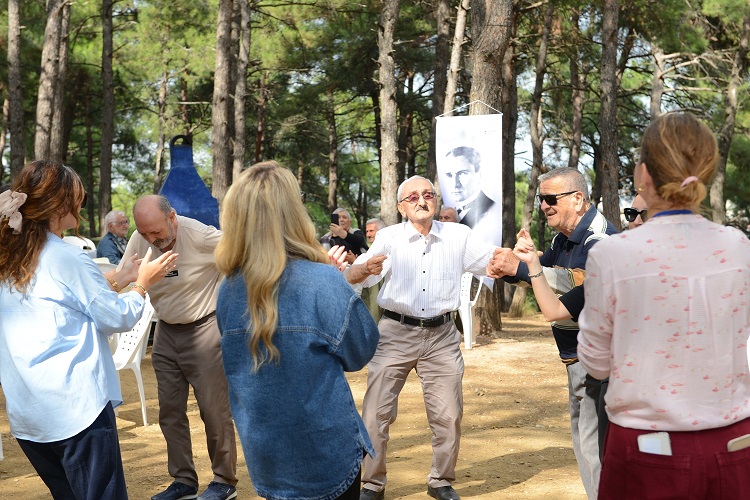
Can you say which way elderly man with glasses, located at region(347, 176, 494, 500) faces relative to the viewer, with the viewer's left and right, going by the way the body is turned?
facing the viewer

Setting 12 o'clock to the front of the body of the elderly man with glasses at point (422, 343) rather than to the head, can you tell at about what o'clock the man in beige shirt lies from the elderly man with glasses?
The man in beige shirt is roughly at 3 o'clock from the elderly man with glasses.

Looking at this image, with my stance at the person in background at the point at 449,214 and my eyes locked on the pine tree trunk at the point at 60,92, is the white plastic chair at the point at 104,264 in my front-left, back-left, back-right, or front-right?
front-left

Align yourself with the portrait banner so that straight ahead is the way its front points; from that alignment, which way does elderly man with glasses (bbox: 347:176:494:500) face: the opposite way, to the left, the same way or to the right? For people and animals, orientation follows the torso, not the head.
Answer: the same way

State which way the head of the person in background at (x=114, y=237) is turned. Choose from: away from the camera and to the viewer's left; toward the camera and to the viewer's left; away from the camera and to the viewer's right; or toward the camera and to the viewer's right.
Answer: toward the camera and to the viewer's right

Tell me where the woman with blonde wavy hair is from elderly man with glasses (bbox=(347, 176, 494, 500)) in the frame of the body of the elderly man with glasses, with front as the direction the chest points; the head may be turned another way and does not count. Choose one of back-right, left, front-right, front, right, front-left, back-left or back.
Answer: front

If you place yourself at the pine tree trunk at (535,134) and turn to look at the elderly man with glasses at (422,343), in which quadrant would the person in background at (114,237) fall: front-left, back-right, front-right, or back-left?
front-right

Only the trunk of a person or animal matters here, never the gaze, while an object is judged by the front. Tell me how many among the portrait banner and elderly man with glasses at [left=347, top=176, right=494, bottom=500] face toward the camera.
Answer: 2

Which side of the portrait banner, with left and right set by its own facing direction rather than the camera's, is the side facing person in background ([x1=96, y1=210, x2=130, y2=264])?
right

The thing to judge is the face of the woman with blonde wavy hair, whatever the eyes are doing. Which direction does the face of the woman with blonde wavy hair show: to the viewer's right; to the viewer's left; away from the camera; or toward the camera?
away from the camera

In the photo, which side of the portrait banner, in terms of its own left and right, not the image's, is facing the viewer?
front

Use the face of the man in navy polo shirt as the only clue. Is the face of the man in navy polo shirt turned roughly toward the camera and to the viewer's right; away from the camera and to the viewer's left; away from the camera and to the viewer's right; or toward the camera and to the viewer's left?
toward the camera and to the viewer's left

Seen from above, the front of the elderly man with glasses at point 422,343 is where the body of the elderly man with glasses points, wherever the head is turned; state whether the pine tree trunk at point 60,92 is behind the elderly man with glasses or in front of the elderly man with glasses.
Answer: behind

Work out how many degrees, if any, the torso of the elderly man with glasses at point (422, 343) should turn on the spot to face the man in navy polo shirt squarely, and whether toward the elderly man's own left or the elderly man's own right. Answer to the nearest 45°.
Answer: approximately 45° to the elderly man's own left

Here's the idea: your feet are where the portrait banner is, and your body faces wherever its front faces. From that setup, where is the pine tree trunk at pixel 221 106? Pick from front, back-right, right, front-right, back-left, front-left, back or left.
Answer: back-right

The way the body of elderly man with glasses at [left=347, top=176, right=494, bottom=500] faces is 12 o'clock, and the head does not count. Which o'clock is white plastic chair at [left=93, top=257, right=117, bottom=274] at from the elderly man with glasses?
The white plastic chair is roughly at 5 o'clock from the elderly man with glasses.

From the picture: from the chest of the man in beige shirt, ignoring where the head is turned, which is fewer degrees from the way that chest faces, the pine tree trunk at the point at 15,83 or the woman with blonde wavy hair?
the woman with blonde wavy hair

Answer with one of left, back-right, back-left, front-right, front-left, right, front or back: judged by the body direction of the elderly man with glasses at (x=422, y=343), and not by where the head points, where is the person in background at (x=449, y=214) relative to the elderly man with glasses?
back
